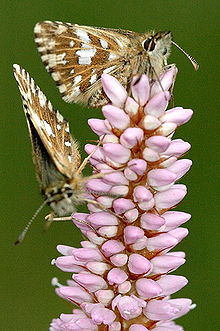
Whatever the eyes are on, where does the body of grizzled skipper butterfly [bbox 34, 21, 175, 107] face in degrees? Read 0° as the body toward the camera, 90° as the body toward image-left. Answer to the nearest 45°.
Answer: approximately 270°

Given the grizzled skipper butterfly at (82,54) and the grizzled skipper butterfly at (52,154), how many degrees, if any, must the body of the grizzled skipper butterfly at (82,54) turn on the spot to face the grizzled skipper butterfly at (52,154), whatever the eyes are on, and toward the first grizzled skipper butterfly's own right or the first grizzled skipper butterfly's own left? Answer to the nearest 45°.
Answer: approximately 135° to the first grizzled skipper butterfly's own right
